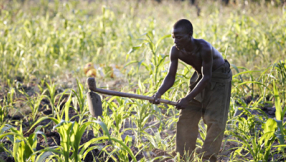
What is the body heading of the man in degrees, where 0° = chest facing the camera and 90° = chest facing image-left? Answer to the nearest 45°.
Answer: approximately 45°

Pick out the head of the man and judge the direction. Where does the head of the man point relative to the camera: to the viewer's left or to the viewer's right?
to the viewer's left
